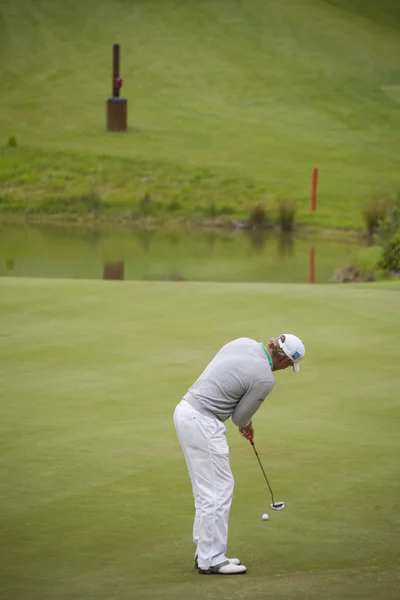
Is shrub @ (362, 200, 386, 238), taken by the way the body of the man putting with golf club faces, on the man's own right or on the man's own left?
on the man's own left

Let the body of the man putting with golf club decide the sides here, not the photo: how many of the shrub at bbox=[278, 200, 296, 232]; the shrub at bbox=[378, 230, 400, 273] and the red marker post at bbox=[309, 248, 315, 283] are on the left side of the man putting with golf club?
3

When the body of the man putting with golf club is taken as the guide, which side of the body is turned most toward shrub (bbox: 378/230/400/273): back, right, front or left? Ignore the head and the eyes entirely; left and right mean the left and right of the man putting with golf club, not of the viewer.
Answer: left

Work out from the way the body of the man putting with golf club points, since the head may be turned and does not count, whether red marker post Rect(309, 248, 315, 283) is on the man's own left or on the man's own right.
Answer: on the man's own left

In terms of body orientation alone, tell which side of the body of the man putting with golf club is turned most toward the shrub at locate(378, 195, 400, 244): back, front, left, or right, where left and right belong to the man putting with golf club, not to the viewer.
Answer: left

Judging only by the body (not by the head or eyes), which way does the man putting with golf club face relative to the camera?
to the viewer's right

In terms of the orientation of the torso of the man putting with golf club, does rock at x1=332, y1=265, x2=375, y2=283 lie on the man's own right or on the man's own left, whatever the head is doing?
on the man's own left

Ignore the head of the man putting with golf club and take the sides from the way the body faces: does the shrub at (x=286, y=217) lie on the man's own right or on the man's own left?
on the man's own left

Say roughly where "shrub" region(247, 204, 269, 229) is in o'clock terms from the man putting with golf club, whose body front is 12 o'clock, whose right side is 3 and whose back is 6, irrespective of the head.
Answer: The shrub is roughly at 9 o'clock from the man putting with golf club.

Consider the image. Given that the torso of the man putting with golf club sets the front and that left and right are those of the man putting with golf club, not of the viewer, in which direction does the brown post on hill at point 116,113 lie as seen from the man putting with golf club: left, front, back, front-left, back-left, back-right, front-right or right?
left

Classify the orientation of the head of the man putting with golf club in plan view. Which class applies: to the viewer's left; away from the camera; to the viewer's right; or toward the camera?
to the viewer's right
